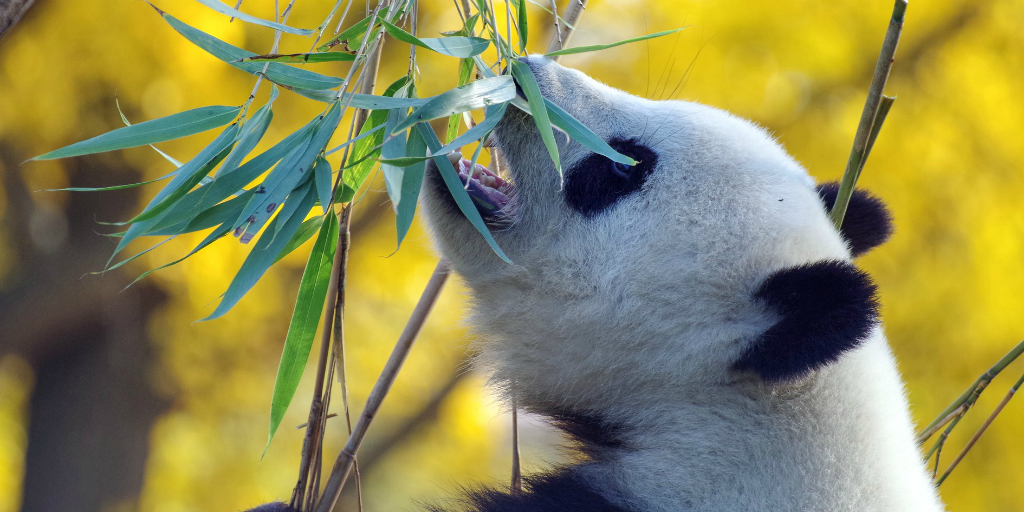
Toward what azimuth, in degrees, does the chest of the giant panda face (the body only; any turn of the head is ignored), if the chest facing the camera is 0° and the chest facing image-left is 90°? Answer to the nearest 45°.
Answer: approximately 90°

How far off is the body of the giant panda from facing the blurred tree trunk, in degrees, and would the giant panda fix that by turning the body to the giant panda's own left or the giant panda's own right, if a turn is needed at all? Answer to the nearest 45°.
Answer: approximately 45° to the giant panda's own right
